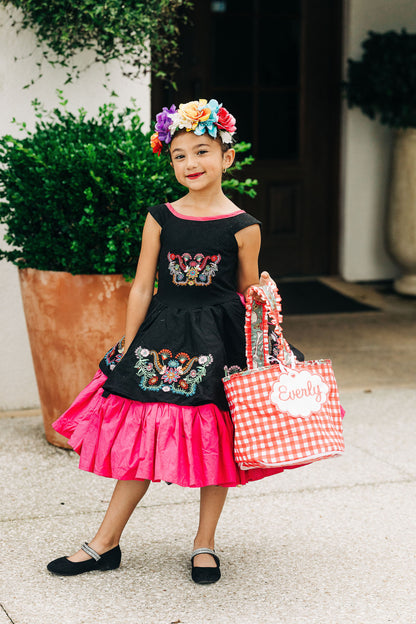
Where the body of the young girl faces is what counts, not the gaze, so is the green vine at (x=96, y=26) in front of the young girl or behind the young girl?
behind

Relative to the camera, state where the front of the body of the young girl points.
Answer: toward the camera

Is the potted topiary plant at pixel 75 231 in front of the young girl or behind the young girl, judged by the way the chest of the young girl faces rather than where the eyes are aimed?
behind

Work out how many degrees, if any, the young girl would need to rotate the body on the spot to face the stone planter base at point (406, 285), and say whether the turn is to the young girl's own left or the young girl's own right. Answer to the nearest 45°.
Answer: approximately 135° to the young girl's own left

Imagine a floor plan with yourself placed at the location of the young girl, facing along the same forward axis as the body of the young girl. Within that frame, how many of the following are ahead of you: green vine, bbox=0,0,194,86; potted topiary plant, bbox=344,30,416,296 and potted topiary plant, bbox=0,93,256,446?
0

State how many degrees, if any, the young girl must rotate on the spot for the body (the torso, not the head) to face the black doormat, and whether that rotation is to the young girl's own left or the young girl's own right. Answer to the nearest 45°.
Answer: approximately 180°
